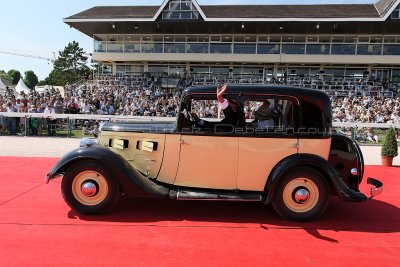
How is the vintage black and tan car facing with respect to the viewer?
to the viewer's left

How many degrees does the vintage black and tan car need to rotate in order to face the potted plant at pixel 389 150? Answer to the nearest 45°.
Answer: approximately 135° to its right

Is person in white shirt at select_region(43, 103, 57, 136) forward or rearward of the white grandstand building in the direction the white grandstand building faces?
forward

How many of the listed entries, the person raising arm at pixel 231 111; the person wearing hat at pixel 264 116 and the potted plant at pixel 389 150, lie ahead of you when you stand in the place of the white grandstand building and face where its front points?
3

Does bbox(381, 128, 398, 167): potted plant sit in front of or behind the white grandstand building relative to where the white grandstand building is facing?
in front

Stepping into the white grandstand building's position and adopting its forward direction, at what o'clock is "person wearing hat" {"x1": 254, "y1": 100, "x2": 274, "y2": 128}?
The person wearing hat is roughly at 12 o'clock from the white grandstand building.

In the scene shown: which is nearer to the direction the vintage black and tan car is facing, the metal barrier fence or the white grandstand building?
the metal barrier fence

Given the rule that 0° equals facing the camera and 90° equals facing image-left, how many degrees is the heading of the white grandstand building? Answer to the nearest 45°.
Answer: approximately 0°

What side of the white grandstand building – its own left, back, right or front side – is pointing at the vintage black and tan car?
front

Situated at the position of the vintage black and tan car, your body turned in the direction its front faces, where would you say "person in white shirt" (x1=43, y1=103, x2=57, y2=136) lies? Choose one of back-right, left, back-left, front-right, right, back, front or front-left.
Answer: front-right

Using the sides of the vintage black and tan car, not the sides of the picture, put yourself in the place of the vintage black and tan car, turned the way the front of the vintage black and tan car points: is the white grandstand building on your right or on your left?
on your right

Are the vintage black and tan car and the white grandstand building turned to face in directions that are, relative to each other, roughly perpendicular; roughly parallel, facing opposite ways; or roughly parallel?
roughly perpendicular

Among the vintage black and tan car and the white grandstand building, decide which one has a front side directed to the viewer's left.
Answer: the vintage black and tan car
